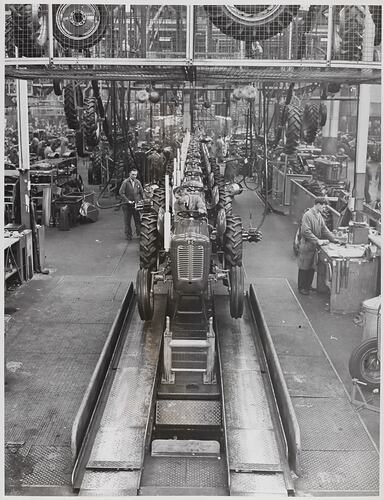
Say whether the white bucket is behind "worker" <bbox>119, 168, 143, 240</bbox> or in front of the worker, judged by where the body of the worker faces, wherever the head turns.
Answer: in front

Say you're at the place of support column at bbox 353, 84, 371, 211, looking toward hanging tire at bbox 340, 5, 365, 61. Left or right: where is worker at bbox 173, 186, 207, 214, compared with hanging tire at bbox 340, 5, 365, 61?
right

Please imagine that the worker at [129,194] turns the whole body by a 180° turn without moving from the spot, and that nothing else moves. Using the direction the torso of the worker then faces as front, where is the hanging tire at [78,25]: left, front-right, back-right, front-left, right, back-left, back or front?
back-left

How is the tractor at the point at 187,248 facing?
toward the camera

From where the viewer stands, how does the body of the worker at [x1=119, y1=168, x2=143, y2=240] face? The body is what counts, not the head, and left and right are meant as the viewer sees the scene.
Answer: facing the viewer and to the right of the viewer

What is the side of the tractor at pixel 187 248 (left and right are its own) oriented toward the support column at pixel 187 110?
back

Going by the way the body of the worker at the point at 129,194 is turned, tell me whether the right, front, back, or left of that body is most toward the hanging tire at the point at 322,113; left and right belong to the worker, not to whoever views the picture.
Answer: left

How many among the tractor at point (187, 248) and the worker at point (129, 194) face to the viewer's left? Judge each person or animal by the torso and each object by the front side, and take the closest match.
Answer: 0

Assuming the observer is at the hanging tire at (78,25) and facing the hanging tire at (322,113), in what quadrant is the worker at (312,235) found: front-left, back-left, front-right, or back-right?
front-right

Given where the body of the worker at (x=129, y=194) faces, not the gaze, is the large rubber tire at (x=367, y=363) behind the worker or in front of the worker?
in front
